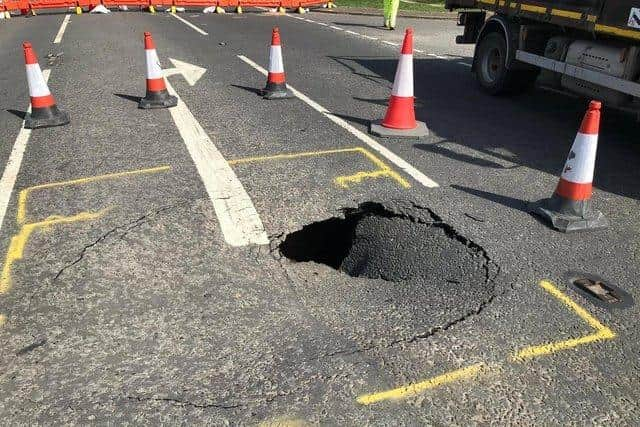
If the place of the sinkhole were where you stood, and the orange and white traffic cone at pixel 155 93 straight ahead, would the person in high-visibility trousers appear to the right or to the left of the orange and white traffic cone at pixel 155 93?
right

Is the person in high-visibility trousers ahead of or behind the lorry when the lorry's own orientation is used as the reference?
behind

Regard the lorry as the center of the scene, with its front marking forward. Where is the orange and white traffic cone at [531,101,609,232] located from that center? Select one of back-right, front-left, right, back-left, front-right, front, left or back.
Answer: front-right

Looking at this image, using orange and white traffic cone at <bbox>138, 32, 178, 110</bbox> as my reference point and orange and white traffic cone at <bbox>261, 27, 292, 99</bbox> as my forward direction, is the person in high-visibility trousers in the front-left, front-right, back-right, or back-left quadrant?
front-left

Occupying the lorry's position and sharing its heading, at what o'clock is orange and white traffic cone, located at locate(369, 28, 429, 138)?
The orange and white traffic cone is roughly at 3 o'clock from the lorry.

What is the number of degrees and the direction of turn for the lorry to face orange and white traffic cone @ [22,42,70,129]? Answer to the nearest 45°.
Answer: approximately 90° to its right

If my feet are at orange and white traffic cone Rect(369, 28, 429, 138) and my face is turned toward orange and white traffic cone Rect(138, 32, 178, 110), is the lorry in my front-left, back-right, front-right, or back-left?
back-right

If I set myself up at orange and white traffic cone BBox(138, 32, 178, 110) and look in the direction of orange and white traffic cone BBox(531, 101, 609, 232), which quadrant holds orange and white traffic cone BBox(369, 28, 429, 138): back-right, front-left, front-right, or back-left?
front-left

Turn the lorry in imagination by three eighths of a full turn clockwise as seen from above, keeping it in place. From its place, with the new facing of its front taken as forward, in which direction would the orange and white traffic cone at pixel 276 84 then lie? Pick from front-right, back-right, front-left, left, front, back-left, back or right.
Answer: front
